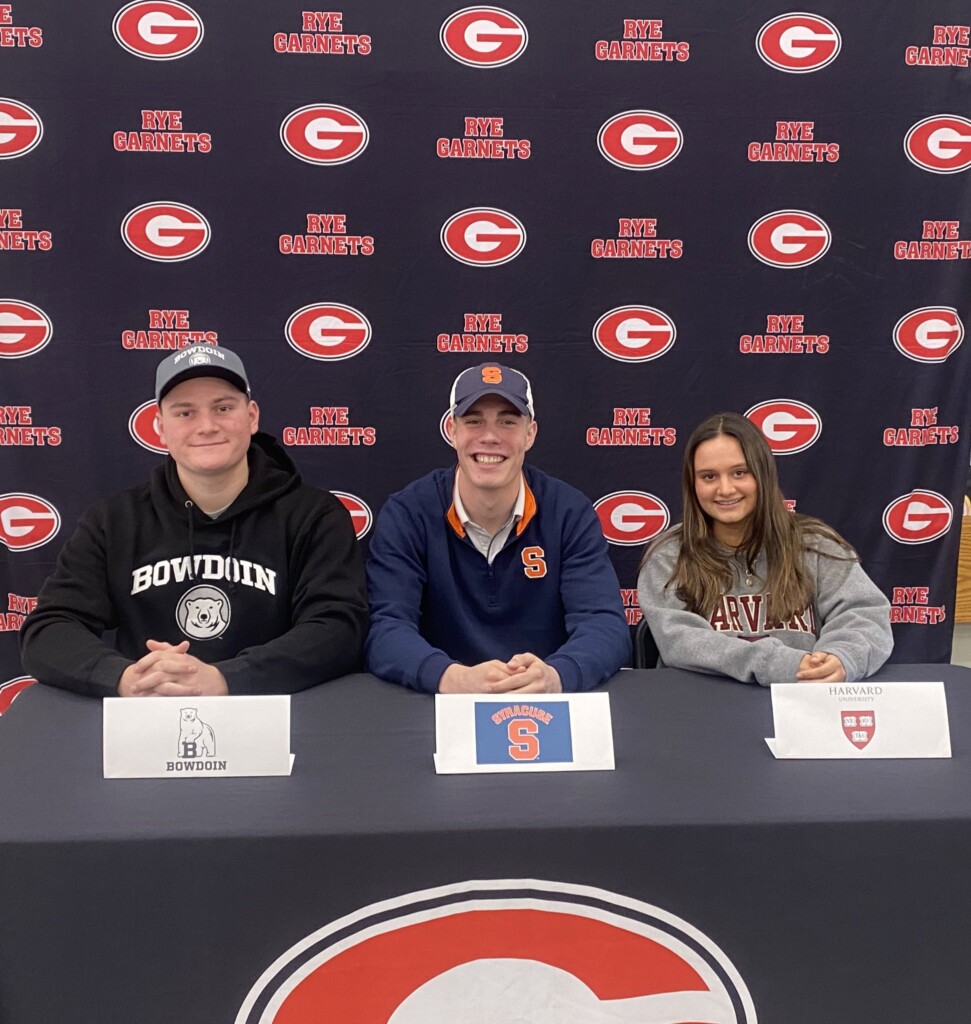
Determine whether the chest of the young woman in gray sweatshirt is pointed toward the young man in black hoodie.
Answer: no

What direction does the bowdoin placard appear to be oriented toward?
toward the camera

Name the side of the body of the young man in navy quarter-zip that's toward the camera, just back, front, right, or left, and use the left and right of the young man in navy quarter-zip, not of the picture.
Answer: front

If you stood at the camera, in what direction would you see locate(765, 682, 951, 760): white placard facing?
facing the viewer

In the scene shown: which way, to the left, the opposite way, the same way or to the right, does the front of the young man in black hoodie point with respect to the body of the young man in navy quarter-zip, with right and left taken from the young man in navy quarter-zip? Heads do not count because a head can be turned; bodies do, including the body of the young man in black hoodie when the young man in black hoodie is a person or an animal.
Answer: the same way

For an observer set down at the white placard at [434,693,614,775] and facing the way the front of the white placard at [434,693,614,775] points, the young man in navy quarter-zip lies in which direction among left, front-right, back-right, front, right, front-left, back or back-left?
back

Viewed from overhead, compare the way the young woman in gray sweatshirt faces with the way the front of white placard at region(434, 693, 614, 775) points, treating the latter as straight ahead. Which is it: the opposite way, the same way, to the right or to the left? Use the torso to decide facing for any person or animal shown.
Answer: the same way

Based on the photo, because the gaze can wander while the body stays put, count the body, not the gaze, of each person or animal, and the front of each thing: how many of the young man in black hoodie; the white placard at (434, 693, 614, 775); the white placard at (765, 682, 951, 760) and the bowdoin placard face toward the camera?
4

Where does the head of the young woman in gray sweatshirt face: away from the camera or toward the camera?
toward the camera

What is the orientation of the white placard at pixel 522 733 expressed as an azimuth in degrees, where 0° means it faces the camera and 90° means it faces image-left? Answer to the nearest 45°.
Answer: approximately 0°

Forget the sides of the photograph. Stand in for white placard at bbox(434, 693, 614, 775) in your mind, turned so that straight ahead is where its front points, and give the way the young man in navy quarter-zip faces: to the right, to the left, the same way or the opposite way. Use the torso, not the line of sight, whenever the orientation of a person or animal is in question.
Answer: the same way
